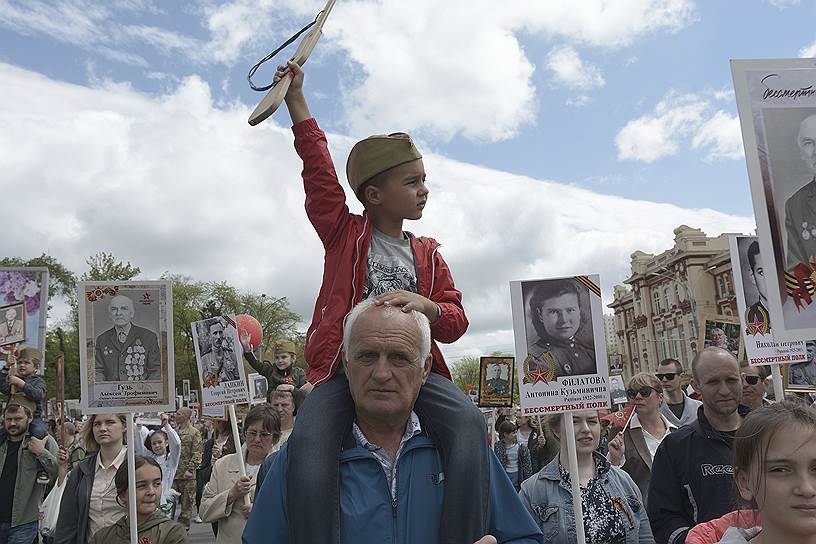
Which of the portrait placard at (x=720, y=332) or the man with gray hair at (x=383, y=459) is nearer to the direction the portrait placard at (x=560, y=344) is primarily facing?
the man with gray hair

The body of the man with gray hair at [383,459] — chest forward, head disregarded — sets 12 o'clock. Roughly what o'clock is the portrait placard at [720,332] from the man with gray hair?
The portrait placard is roughly at 7 o'clock from the man with gray hair.

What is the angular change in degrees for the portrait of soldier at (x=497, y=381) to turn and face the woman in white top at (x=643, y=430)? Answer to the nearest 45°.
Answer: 0° — it already faces them

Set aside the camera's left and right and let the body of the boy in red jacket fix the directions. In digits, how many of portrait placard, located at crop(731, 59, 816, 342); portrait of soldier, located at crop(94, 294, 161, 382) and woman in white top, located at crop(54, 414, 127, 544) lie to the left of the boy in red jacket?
1

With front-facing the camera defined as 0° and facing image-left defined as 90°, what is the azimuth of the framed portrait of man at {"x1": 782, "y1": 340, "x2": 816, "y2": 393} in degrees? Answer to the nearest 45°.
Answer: approximately 0°

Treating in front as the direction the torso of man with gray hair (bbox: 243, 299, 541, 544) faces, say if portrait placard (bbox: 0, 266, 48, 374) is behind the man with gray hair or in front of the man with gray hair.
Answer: behind

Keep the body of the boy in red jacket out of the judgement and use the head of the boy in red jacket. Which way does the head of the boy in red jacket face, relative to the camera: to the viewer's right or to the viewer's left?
to the viewer's right

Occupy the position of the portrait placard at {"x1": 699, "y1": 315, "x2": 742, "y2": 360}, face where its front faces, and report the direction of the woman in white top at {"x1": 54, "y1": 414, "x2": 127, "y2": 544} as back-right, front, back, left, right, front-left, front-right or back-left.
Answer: front-right

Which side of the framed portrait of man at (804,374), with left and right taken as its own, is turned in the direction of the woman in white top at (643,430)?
right

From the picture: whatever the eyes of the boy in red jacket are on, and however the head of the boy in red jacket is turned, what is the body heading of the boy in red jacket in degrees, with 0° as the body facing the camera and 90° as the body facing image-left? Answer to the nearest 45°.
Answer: approximately 0°
